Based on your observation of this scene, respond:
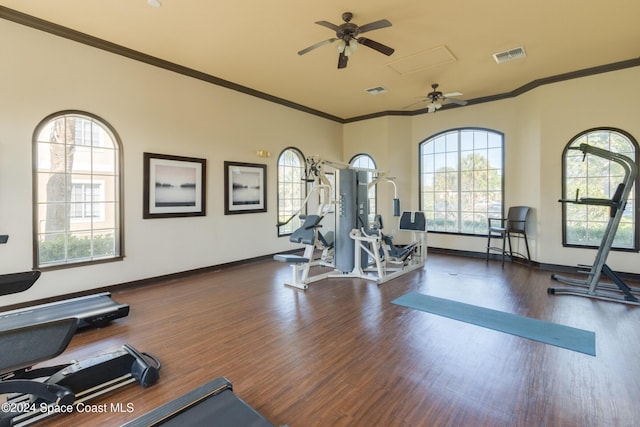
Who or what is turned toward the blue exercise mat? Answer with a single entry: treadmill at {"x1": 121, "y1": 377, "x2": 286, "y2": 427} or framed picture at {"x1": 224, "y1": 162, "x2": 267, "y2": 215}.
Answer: the framed picture

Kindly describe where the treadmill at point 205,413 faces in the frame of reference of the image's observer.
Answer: facing the viewer and to the left of the viewer

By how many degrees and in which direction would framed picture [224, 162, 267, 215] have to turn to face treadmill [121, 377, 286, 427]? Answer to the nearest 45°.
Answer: approximately 45° to its right

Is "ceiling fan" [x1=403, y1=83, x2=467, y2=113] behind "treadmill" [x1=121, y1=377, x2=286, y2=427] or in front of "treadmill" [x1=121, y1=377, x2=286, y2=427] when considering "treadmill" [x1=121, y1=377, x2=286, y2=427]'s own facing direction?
behind

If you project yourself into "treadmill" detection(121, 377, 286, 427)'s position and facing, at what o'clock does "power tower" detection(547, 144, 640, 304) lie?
The power tower is roughly at 7 o'clock from the treadmill.

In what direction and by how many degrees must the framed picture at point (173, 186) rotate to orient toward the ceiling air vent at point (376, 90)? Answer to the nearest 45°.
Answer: approximately 45° to its left

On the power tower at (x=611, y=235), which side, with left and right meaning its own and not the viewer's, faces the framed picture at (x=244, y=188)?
front

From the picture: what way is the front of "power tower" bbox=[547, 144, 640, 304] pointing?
to the viewer's left

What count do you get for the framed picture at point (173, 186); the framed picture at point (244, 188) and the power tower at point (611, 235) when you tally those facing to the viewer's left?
1

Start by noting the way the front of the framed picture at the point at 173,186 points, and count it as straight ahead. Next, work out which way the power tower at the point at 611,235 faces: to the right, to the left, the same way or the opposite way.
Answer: the opposite way

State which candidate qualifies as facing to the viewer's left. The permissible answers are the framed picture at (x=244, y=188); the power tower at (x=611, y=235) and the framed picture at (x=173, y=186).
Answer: the power tower

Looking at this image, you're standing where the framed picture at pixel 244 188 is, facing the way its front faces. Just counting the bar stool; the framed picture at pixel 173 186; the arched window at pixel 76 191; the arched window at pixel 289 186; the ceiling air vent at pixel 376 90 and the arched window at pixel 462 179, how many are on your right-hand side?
2

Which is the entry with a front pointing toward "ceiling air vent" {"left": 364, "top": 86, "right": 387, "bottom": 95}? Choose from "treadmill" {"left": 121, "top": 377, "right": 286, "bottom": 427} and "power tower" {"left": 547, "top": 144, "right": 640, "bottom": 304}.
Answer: the power tower
